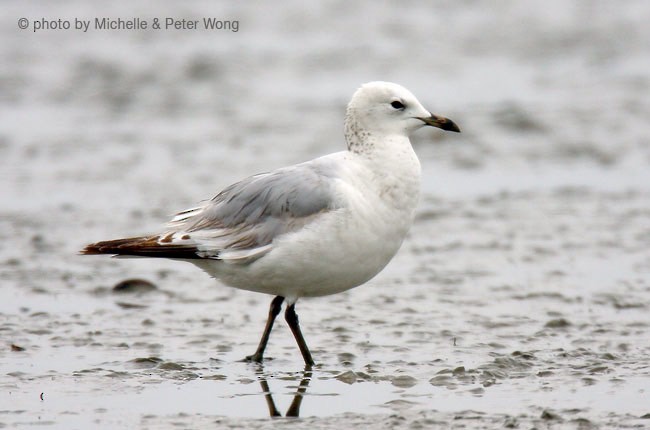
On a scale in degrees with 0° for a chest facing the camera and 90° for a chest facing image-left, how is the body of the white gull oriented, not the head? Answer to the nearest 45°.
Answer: approximately 270°
